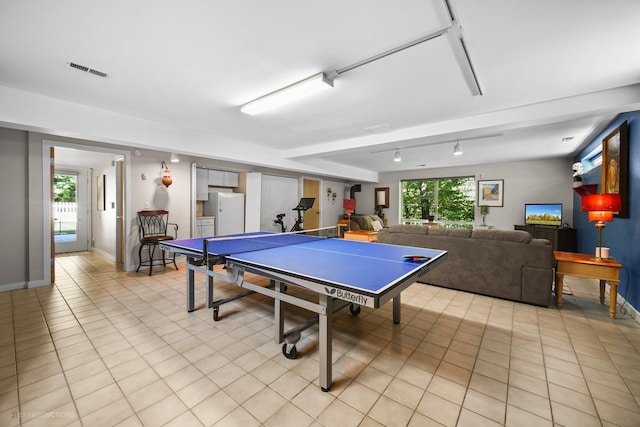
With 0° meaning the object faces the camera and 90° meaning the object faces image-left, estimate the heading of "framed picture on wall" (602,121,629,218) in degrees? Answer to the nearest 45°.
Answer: approximately 90°

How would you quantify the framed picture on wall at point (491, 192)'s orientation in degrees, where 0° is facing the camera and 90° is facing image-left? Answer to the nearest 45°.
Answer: approximately 0°

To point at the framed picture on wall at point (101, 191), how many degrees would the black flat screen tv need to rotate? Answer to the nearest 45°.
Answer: approximately 45° to its right

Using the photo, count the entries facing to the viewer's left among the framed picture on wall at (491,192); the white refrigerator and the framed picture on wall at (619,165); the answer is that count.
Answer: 1

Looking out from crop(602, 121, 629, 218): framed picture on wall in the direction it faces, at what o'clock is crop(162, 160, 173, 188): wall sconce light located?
The wall sconce light is roughly at 11 o'clock from the framed picture on wall.

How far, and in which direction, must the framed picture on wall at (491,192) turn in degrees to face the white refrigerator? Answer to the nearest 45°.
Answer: approximately 45° to its right

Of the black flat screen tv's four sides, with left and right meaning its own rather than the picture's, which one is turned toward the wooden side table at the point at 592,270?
front

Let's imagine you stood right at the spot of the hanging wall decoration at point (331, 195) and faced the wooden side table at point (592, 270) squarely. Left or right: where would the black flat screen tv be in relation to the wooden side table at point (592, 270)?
left

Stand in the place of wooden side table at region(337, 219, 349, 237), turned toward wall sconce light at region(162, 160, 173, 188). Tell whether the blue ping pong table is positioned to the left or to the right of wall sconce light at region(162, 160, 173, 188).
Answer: left

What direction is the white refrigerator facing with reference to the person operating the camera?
facing the viewer and to the right of the viewer

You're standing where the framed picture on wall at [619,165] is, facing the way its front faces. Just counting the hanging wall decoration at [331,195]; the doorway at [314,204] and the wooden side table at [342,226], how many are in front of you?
3

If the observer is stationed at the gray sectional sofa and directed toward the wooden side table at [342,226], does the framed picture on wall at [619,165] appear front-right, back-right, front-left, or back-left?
back-right

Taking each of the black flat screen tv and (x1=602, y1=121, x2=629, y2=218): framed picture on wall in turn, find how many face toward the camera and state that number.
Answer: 1
